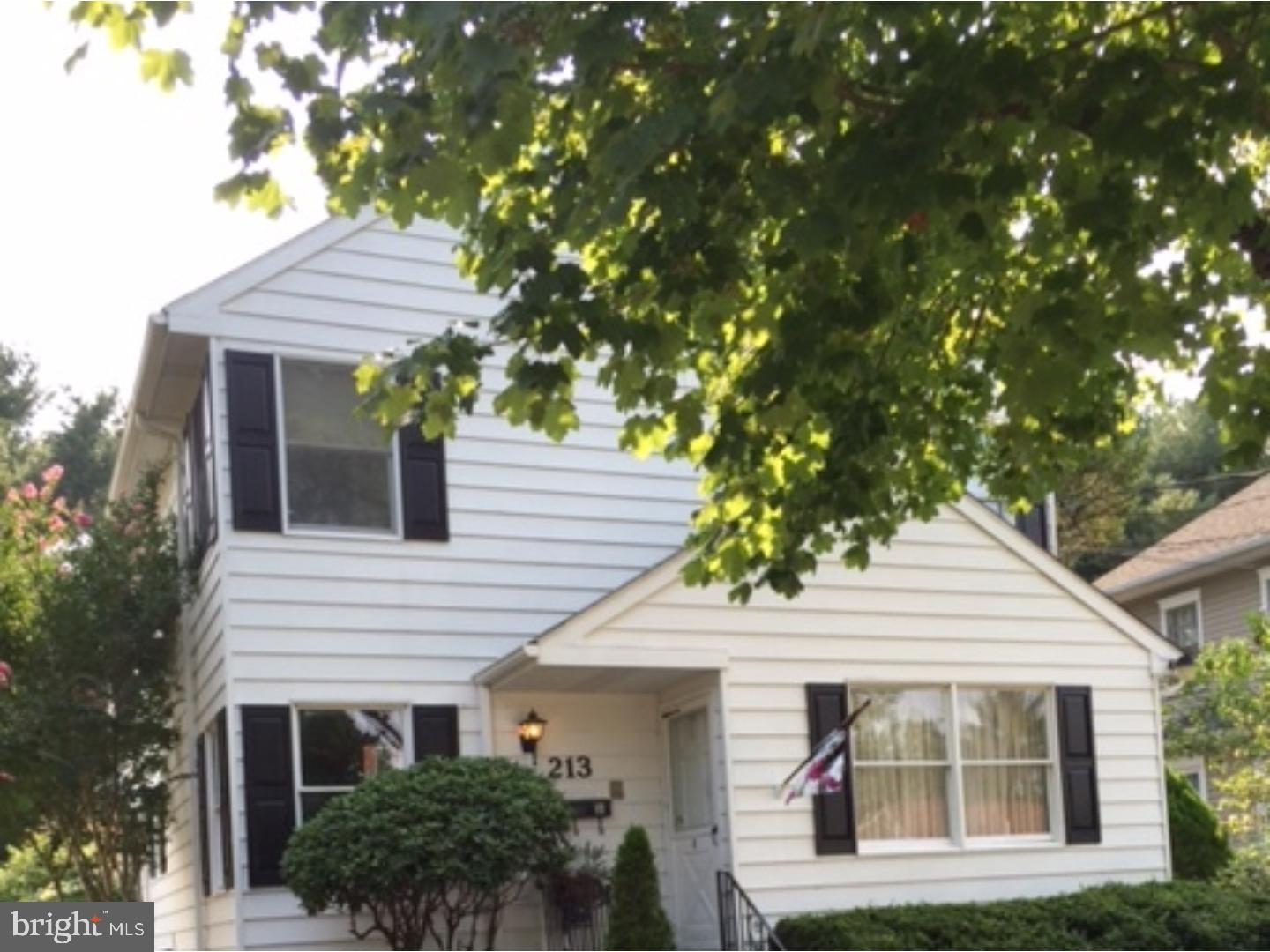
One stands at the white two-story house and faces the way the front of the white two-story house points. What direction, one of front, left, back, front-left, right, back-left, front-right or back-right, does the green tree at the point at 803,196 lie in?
front

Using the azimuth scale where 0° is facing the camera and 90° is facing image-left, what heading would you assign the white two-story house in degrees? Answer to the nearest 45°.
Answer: approximately 0°

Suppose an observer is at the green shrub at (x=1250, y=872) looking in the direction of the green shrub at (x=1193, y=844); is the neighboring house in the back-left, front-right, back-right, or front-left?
front-right

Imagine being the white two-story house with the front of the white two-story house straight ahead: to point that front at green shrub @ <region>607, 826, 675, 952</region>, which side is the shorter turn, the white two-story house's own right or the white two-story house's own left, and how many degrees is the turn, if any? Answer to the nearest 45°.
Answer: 0° — it already faces it

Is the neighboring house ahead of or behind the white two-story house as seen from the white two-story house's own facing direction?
behind

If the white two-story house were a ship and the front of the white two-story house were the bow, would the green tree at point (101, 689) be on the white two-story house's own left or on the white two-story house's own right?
on the white two-story house's own right

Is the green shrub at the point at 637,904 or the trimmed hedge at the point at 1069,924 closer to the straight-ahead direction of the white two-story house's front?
the green shrub

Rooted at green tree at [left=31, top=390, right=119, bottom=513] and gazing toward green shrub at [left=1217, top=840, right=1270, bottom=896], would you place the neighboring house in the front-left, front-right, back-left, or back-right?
front-left

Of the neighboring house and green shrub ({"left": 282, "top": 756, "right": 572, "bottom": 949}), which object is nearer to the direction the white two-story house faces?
the green shrub
